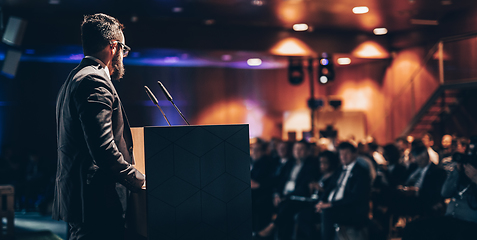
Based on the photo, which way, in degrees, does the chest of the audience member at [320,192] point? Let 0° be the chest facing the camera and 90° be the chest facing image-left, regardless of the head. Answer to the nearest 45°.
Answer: approximately 45°

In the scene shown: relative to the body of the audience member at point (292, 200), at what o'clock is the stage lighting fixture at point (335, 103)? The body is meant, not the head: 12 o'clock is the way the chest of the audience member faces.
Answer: The stage lighting fixture is roughly at 5 o'clock from the audience member.

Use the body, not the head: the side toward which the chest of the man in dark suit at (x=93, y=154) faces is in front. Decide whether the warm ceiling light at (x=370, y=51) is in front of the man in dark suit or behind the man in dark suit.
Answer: in front

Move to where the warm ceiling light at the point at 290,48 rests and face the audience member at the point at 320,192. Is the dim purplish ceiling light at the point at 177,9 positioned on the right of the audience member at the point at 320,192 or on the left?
right

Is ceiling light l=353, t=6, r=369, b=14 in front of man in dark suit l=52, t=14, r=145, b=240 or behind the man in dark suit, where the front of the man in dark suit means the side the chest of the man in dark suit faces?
in front

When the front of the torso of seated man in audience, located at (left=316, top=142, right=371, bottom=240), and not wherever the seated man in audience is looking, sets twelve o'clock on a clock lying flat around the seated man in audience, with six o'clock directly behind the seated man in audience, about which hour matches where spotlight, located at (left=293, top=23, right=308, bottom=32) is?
The spotlight is roughly at 4 o'clock from the seated man in audience.

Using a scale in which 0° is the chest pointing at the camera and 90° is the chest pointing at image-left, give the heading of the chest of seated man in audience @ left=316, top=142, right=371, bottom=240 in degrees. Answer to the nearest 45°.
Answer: approximately 45°

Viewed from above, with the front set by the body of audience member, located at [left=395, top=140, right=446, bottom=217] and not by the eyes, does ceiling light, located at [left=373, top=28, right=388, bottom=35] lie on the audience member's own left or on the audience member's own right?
on the audience member's own right

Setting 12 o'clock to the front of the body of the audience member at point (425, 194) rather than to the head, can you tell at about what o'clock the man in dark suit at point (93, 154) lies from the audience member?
The man in dark suit is roughly at 11 o'clock from the audience member.

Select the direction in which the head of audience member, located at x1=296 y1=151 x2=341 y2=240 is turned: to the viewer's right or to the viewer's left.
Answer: to the viewer's left

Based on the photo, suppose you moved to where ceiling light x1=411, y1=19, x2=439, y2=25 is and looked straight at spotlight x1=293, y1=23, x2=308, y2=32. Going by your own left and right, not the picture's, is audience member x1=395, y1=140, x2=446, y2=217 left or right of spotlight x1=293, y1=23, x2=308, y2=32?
left

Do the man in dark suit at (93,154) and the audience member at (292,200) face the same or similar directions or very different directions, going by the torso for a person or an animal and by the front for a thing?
very different directions
